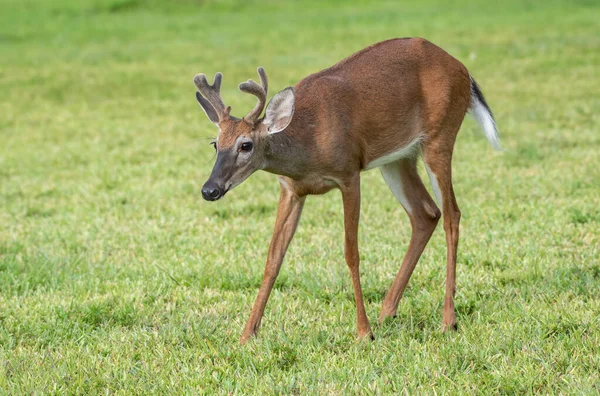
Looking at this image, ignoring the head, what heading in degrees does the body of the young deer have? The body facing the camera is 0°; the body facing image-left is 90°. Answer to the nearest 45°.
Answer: approximately 45°
